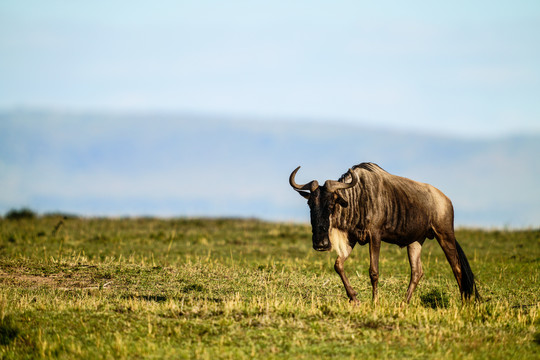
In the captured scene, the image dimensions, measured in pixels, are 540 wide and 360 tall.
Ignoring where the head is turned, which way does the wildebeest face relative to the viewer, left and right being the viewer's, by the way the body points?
facing the viewer and to the left of the viewer
